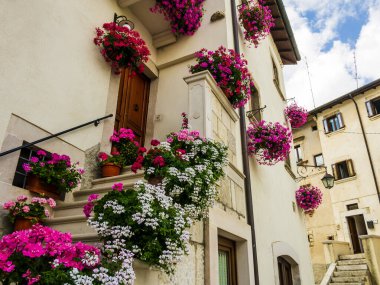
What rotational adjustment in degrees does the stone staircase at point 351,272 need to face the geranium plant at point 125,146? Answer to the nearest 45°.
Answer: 0° — it already faces it

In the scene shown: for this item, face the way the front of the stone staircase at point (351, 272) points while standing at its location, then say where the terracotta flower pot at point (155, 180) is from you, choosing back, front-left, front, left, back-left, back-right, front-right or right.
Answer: front

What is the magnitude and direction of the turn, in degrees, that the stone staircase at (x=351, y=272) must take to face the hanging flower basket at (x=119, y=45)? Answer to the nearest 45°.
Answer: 0° — it already faces it

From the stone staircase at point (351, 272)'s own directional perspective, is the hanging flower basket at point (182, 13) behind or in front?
in front

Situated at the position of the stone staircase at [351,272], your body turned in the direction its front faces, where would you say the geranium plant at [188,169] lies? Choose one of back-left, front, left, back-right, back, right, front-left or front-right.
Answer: front

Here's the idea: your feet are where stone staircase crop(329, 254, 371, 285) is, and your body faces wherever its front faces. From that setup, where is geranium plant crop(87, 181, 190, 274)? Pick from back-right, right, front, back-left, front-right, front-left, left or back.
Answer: front

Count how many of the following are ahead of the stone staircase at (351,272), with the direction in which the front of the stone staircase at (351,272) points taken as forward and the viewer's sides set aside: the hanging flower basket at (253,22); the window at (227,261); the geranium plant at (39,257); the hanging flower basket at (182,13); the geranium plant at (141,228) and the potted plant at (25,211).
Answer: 6

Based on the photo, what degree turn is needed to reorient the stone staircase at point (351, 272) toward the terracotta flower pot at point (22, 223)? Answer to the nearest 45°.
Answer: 0° — it already faces it

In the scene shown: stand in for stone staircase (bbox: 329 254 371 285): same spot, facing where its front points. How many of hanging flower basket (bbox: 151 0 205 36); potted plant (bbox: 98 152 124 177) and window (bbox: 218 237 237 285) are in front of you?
3

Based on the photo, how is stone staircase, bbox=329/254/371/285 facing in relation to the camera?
toward the camera

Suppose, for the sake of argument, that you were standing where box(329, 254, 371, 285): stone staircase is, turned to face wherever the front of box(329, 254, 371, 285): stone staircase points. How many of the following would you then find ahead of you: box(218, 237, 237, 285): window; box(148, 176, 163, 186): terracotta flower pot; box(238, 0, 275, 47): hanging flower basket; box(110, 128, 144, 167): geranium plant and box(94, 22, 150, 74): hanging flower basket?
5

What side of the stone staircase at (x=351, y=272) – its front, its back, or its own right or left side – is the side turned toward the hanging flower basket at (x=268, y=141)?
front
